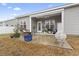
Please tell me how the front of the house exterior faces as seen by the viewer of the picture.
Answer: facing the viewer and to the left of the viewer

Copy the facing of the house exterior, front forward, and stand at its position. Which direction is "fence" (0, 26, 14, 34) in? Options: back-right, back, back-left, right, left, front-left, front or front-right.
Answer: front-right

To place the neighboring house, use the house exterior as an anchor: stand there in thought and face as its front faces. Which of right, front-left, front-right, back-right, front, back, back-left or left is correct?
front-right
